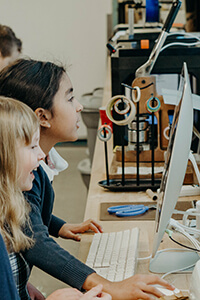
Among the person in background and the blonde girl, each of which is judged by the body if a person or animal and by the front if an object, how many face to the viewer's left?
0

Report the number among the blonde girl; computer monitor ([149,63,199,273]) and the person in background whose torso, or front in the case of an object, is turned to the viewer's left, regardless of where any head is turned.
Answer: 1

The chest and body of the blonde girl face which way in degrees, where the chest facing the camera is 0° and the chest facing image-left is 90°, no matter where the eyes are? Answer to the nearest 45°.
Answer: approximately 270°

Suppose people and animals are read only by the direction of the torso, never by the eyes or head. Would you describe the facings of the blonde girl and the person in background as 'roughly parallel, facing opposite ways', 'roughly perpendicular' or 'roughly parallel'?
roughly parallel

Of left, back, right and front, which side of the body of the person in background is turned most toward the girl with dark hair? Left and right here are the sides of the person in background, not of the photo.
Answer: right

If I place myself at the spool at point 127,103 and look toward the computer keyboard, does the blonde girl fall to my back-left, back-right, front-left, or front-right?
front-right

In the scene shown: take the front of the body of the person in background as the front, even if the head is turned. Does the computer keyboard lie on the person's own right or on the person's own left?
on the person's own right

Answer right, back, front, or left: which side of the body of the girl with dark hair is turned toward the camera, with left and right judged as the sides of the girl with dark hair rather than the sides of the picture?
right

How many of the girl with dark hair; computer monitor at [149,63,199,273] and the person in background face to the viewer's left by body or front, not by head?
1

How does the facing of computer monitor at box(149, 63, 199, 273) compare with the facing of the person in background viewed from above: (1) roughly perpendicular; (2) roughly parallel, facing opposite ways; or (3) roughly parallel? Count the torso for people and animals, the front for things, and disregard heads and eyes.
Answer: roughly parallel, facing opposite ways

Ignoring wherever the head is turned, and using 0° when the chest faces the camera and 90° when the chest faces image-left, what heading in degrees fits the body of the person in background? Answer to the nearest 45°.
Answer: approximately 270°

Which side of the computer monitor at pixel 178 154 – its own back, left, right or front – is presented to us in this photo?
left

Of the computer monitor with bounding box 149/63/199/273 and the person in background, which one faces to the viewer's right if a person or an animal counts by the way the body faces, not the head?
the person in background

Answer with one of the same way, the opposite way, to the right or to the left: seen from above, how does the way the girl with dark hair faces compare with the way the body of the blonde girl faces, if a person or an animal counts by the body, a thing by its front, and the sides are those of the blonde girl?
the same way
